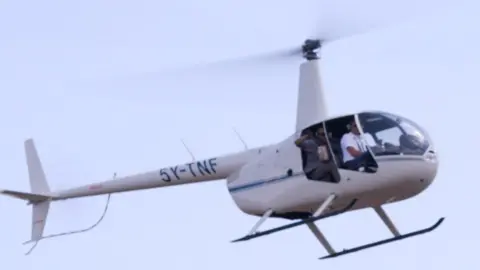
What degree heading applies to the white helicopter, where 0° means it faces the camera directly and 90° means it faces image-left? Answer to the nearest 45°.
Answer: approximately 315°

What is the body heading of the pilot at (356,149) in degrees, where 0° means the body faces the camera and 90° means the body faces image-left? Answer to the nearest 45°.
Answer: approximately 315°

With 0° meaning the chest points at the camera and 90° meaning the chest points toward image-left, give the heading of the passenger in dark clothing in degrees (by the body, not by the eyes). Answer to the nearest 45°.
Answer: approximately 315°
